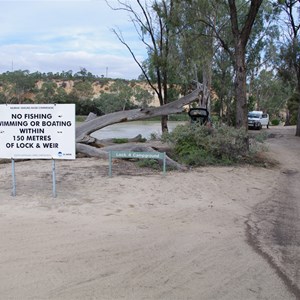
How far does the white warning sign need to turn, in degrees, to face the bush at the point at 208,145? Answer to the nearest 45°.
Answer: approximately 135° to its left

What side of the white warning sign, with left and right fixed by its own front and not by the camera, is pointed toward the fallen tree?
back

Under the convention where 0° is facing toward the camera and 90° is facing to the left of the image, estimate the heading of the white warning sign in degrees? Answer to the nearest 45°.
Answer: approximately 0°
